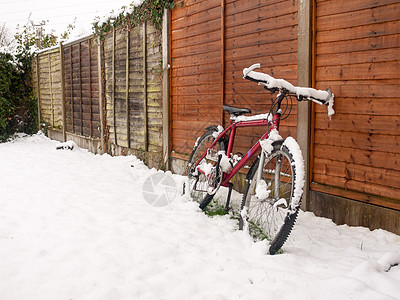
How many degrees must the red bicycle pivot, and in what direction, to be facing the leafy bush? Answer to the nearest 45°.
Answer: approximately 180°

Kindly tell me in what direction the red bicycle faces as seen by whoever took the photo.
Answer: facing the viewer and to the right of the viewer
